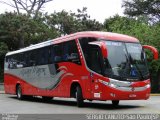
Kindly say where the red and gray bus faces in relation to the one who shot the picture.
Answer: facing the viewer and to the right of the viewer
